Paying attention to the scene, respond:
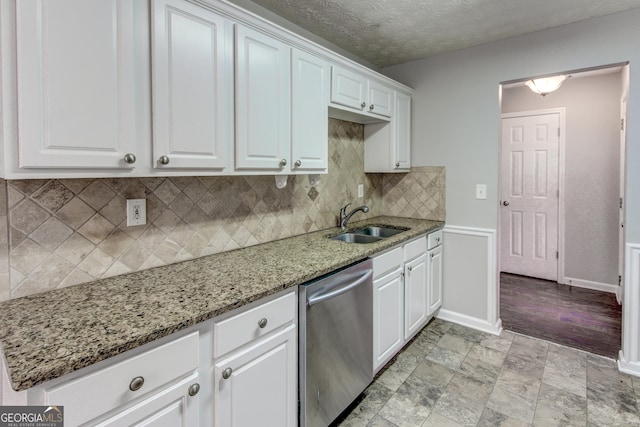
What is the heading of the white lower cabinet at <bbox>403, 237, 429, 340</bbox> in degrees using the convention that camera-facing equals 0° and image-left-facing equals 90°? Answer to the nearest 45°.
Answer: approximately 315°

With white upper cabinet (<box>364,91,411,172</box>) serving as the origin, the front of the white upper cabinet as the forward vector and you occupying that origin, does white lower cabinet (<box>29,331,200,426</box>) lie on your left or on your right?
on your right

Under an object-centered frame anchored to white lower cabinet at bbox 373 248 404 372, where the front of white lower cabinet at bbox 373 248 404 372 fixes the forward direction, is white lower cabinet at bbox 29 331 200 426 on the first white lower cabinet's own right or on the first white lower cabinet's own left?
on the first white lower cabinet's own right

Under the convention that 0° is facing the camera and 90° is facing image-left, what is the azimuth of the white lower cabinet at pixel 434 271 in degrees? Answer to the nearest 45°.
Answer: approximately 315°

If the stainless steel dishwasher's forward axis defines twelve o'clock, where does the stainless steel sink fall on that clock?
The stainless steel sink is roughly at 8 o'clock from the stainless steel dishwasher.

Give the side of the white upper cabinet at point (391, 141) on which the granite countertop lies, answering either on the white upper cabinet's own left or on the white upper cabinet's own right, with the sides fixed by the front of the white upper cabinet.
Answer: on the white upper cabinet's own right

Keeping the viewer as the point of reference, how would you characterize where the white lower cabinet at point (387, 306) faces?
facing the viewer and to the right of the viewer

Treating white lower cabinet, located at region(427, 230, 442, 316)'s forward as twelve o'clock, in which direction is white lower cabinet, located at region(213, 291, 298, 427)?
white lower cabinet, located at region(213, 291, 298, 427) is roughly at 2 o'clock from white lower cabinet, located at region(427, 230, 442, 316).

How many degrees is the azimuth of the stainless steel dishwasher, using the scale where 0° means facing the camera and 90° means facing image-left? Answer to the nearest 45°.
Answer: approximately 315°

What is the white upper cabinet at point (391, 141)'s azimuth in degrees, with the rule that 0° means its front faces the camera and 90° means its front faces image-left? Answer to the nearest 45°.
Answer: approximately 315°

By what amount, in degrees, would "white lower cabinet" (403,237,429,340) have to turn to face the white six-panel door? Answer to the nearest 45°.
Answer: approximately 90° to its left

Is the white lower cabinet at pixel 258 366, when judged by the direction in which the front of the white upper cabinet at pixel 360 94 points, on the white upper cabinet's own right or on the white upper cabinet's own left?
on the white upper cabinet's own right

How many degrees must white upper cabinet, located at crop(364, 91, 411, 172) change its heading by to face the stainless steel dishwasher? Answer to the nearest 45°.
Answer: approximately 45° to its right
